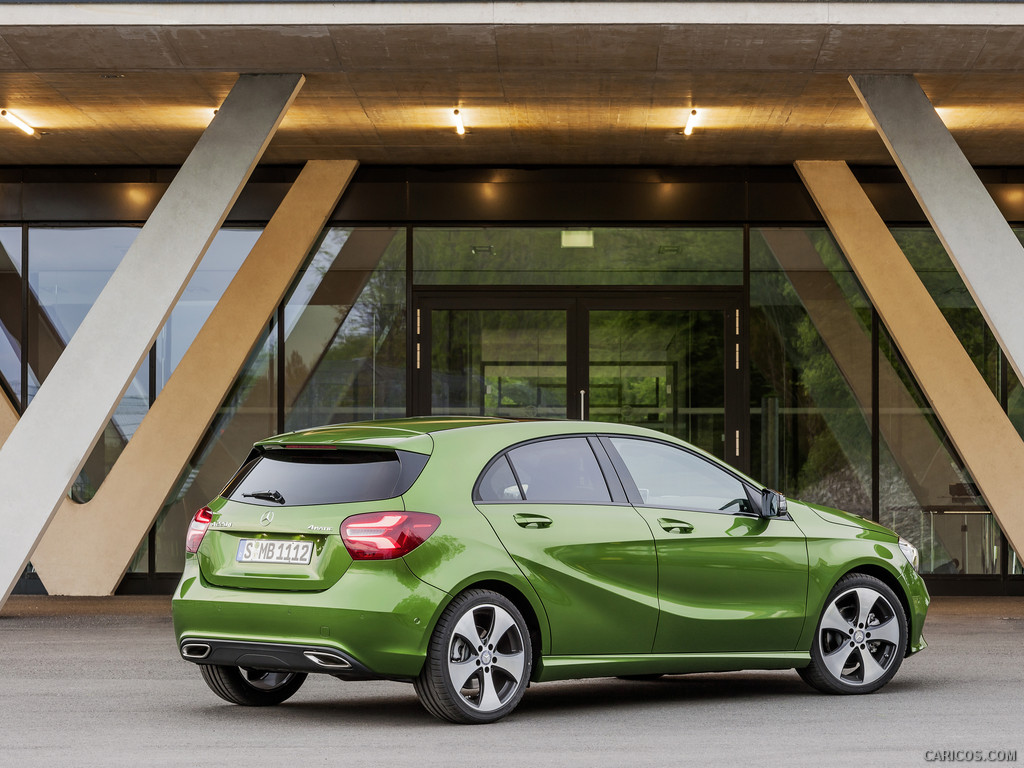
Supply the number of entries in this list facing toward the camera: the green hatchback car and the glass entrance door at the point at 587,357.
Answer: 1

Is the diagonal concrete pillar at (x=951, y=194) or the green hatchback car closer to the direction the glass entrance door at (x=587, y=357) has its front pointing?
the green hatchback car

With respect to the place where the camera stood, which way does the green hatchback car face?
facing away from the viewer and to the right of the viewer

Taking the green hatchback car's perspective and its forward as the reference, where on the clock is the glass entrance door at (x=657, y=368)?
The glass entrance door is roughly at 11 o'clock from the green hatchback car.

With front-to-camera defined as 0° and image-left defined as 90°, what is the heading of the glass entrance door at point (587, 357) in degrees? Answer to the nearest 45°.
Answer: approximately 0°

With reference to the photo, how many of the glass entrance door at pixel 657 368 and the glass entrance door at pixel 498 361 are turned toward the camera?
2
